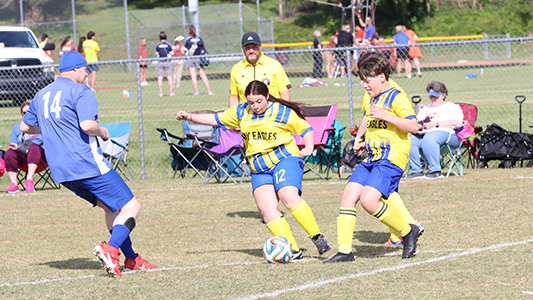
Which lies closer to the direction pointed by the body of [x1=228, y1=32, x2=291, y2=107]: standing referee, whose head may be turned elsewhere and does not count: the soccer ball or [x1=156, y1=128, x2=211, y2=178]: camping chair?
the soccer ball

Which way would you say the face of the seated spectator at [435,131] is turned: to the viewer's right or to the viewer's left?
to the viewer's left

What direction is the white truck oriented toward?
toward the camera

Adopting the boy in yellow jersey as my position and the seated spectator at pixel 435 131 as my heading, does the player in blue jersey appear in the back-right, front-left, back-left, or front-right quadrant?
back-left

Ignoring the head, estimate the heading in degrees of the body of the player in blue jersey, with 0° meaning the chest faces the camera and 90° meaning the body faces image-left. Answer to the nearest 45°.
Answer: approximately 225°

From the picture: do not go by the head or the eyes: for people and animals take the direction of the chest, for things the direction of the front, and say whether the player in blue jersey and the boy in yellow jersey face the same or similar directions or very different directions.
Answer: very different directions

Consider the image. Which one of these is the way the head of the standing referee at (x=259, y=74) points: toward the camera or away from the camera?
toward the camera

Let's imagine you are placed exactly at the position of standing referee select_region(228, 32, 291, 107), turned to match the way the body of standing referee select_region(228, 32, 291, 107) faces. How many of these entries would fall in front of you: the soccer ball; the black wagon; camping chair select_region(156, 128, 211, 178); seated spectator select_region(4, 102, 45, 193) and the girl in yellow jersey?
2

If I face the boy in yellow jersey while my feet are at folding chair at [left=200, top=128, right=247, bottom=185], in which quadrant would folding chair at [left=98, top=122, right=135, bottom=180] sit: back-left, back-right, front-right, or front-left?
back-right

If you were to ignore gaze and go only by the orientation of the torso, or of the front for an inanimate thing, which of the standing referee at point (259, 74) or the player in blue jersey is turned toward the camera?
the standing referee

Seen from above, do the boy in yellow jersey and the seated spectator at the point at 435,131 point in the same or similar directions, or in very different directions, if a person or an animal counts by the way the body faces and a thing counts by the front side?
same or similar directions

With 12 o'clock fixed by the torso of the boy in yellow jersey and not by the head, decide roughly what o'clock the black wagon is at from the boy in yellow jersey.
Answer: The black wagon is roughly at 5 o'clock from the boy in yellow jersey.

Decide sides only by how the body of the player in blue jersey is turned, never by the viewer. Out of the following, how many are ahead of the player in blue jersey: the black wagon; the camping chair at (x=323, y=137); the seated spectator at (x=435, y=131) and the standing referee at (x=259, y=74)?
4

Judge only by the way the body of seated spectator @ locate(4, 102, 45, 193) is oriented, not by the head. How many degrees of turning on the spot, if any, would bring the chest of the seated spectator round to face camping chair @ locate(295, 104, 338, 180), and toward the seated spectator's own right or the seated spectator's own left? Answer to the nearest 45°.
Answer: approximately 90° to the seated spectator's own left

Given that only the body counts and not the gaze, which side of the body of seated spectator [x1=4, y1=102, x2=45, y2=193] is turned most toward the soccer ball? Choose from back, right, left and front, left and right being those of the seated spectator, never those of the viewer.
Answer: front

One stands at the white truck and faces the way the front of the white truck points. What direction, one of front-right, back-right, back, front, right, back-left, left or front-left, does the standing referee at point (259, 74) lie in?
front
